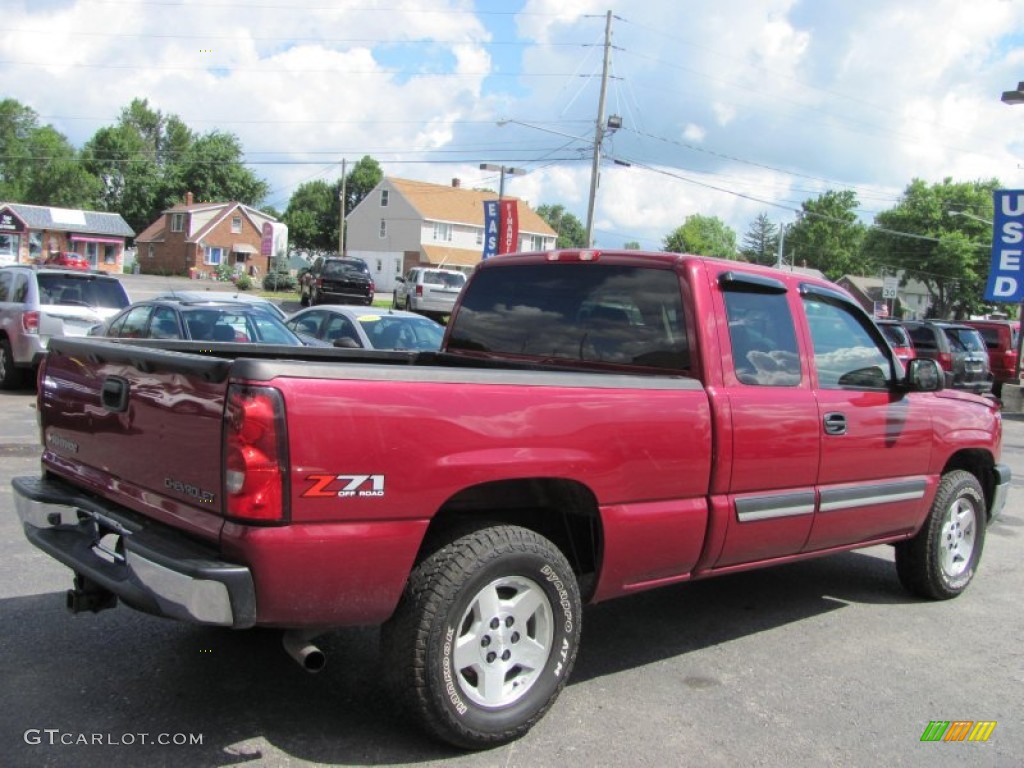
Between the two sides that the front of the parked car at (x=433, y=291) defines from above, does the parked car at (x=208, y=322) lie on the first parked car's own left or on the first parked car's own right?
on the first parked car's own left

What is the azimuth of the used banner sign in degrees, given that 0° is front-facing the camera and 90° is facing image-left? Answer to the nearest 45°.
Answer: approximately 0°

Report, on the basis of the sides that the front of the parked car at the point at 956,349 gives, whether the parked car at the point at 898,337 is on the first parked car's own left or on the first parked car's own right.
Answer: on the first parked car's own left

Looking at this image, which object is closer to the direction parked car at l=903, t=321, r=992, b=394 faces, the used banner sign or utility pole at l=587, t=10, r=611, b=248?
the utility pole

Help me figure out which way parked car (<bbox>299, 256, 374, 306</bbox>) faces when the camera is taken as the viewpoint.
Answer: facing away from the viewer and to the left of the viewer

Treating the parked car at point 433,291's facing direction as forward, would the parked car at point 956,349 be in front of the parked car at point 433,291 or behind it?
behind

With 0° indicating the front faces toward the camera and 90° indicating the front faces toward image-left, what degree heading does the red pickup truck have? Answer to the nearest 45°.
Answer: approximately 225°

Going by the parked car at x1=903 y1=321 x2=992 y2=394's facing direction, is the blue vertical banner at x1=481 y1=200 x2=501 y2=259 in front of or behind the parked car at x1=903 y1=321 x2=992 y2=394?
in front

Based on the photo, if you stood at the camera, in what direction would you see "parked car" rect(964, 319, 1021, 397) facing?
facing away from the viewer and to the left of the viewer

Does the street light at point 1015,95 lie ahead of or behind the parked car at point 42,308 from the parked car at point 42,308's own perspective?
behind

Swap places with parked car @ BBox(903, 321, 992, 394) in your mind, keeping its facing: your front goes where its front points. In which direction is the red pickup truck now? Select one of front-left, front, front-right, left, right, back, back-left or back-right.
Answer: back-left

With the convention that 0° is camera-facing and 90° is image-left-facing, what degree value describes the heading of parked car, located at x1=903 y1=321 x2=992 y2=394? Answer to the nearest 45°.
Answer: approximately 135°
